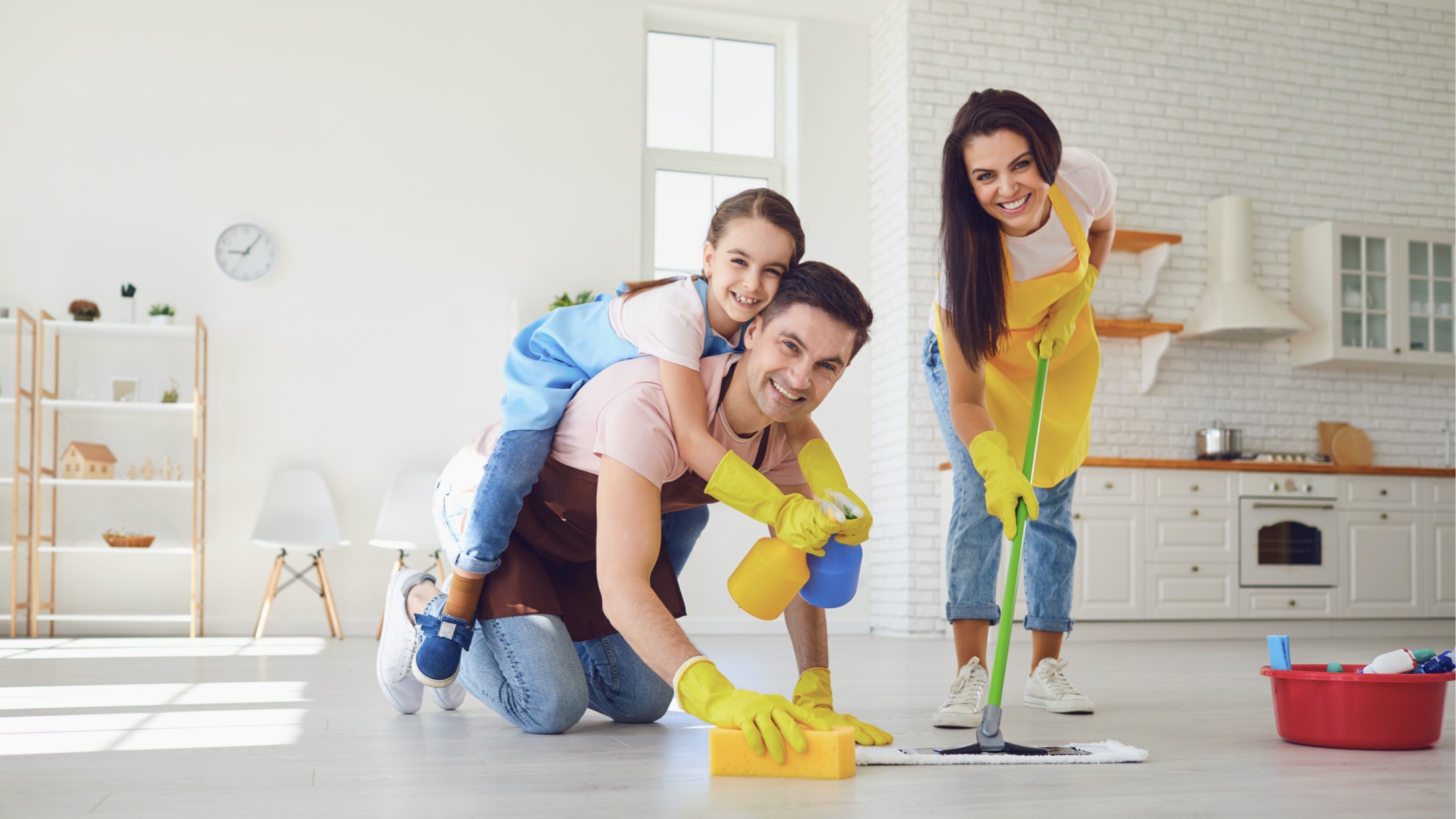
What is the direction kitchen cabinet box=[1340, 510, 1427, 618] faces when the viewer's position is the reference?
facing the viewer

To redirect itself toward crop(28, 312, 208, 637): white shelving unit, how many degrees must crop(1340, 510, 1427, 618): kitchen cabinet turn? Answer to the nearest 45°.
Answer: approximately 45° to its right

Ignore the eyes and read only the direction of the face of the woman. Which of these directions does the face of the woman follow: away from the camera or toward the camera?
toward the camera

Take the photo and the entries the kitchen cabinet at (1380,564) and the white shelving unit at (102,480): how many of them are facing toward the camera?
2

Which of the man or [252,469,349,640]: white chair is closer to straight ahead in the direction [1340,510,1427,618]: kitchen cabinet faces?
the man

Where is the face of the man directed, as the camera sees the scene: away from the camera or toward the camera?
toward the camera

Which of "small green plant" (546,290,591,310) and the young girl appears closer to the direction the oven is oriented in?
the young girl

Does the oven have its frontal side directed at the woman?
yes

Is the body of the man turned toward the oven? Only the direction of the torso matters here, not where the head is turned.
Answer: no

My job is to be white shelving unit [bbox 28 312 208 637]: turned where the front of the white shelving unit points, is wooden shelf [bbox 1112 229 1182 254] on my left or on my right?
on my left

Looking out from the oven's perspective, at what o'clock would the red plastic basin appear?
The red plastic basin is roughly at 12 o'clock from the oven.

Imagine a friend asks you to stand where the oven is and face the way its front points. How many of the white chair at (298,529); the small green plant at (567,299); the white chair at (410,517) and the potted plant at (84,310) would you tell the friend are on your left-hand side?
0

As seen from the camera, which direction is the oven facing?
toward the camera

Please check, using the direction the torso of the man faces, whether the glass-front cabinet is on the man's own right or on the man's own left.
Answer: on the man's own left

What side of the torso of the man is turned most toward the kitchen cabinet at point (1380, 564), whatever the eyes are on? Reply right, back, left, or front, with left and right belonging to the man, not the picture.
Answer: left
